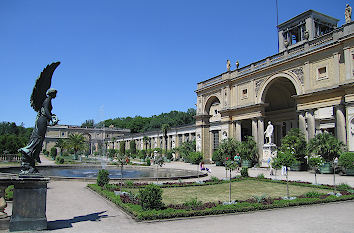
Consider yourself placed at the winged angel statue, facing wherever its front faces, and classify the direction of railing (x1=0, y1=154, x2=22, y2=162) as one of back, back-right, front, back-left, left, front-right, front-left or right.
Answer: left

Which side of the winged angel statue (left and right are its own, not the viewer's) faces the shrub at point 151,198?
front

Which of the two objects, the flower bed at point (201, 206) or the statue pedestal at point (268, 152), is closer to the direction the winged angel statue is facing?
the flower bed

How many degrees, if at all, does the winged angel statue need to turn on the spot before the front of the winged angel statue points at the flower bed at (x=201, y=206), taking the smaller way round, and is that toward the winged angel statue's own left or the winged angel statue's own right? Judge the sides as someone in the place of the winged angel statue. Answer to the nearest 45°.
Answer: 0° — it already faces it

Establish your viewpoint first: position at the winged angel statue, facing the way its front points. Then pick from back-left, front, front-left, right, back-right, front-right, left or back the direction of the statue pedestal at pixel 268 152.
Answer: front-left

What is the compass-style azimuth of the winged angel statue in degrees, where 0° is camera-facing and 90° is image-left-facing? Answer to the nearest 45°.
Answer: approximately 270°

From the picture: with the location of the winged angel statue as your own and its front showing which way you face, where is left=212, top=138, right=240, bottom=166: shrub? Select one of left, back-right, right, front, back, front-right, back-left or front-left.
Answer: front-left

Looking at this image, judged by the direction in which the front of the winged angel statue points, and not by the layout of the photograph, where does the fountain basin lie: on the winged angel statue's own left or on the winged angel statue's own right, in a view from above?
on the winged angel statue's own left
